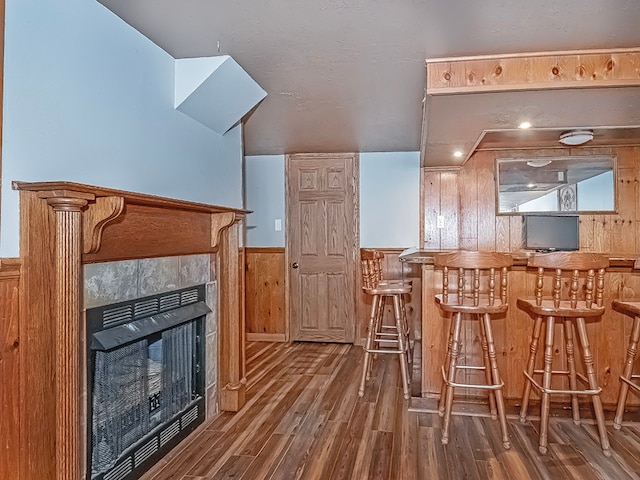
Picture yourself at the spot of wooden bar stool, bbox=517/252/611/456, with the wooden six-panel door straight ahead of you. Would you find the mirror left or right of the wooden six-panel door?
right

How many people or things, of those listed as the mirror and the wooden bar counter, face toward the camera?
2

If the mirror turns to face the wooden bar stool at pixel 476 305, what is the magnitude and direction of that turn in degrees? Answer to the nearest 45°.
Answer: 0° — it already faces it

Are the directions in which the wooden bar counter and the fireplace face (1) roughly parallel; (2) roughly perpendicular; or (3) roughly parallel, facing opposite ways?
roughly perpendicular

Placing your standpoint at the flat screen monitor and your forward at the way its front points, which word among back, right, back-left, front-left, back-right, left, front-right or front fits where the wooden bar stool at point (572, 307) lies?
front

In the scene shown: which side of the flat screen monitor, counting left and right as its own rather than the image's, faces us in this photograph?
front

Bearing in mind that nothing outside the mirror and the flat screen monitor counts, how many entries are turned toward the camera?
2

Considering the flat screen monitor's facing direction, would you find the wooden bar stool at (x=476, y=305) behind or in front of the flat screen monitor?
in front

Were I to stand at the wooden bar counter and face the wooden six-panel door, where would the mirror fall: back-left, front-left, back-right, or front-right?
front-right

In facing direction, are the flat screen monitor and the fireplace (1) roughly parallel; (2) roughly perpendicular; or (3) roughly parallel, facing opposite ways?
roughly perpendicular

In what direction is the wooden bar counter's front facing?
toward the camera

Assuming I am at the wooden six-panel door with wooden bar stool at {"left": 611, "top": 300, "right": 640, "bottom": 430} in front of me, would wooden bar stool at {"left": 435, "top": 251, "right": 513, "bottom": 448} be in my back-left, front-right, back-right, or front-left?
front-right

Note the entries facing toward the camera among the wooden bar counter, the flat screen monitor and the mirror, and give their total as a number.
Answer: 3

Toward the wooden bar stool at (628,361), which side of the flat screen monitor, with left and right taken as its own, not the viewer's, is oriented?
front

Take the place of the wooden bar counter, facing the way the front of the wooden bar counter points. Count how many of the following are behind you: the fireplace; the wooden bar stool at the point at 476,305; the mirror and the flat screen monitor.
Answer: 2

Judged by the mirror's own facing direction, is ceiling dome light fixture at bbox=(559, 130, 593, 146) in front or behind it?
in front

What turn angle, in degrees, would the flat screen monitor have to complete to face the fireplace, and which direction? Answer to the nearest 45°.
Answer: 0° — it already faces it

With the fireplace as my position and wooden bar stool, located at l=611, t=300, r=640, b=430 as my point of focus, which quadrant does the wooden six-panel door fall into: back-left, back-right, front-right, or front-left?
front-left
